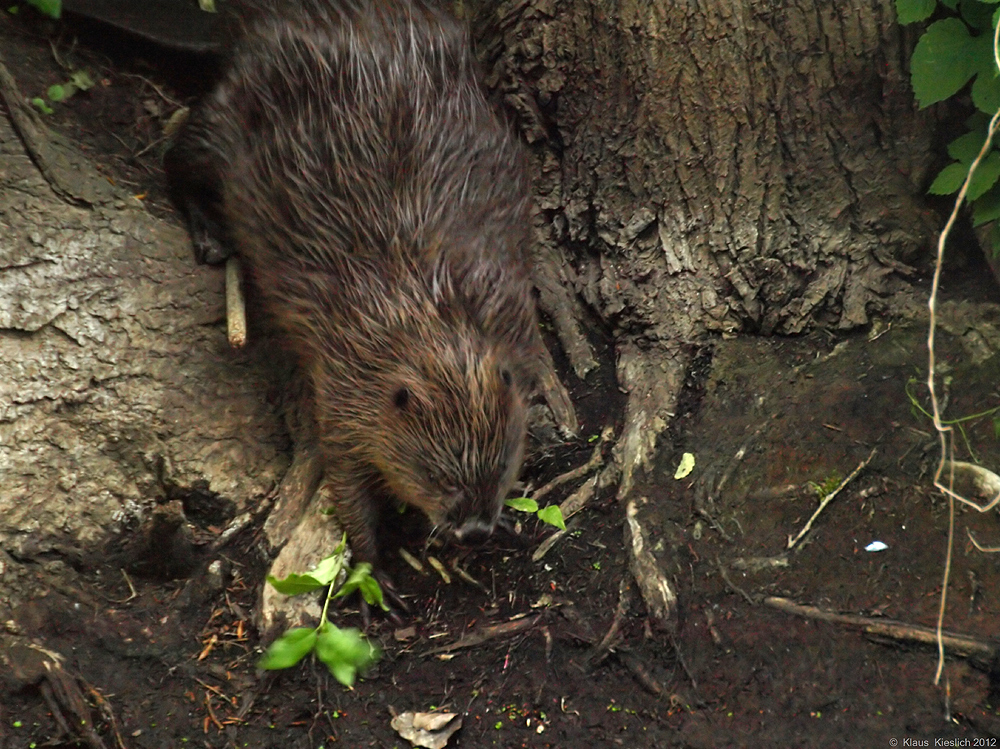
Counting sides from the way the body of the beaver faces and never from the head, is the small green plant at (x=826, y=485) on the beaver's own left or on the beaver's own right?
on the beaver's own left

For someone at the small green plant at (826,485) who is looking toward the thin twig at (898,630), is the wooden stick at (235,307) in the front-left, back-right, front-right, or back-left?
back-right

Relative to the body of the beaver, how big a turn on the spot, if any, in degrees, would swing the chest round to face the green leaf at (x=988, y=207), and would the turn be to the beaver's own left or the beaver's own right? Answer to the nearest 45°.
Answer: approximately 90° to the beaver's own left

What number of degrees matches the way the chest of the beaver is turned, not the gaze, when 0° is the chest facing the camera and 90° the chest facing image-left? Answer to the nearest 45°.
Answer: approximately 0°

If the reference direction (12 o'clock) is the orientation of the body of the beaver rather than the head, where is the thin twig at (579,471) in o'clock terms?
The thin twig is roughly at 10 o'clock from the beaver.

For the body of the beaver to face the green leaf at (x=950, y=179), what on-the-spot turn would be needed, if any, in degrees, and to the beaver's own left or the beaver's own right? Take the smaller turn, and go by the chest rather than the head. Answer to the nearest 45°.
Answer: approximately 90° to the beaver's own left

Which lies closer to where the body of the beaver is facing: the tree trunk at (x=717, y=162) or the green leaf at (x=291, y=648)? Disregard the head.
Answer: the green leaf

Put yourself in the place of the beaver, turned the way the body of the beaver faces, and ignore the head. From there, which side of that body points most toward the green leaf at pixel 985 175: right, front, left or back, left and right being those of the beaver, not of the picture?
left

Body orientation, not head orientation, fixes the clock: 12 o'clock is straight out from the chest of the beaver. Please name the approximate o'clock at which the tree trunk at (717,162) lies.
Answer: The tree trunk is roughly at 9 o'clock from the beaver.

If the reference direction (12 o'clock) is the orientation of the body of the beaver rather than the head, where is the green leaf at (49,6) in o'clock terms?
The green leaf is roughly at 4 o'clock from the beaver.

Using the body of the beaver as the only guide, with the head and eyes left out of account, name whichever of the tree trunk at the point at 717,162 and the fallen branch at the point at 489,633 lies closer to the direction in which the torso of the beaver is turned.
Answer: the fallen branch
